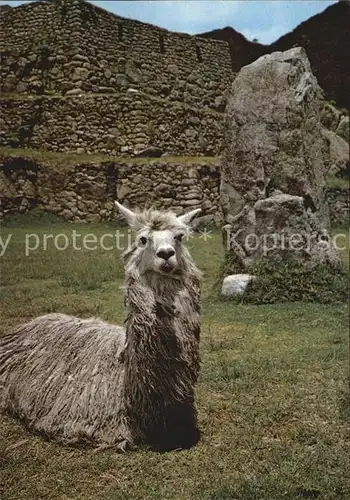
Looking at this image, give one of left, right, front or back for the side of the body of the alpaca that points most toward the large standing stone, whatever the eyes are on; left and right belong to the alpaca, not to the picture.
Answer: left

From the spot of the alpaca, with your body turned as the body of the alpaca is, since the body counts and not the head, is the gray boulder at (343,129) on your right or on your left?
on your left

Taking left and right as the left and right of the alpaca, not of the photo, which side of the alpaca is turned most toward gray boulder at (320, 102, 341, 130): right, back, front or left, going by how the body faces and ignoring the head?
left

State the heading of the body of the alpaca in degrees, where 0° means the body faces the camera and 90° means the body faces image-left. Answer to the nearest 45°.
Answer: approximately 315°

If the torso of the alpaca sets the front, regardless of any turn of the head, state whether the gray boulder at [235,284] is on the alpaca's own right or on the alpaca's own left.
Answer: on the alpaca's own left
